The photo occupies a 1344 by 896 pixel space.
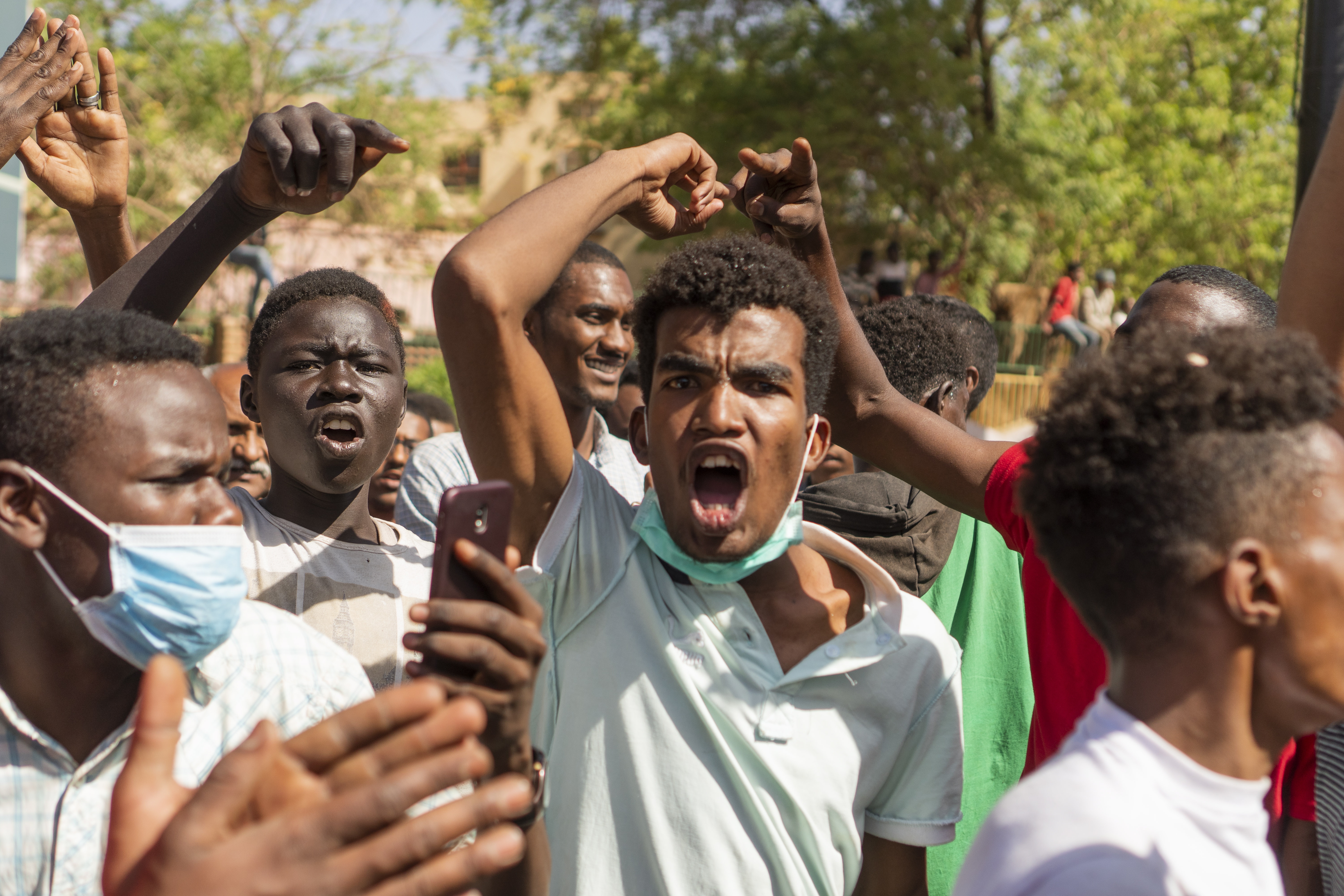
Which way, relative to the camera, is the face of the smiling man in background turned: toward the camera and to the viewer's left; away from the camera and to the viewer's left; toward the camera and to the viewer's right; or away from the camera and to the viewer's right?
toward the camera and to the viewer's right

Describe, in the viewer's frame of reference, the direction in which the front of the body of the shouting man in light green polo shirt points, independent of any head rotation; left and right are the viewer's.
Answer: facing the viewer

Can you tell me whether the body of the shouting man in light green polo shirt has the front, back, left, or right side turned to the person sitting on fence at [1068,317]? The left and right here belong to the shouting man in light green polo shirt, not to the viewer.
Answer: back

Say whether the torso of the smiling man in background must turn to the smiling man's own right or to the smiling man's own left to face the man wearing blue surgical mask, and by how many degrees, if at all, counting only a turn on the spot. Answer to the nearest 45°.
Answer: approximately 45° to the smiling man's own right

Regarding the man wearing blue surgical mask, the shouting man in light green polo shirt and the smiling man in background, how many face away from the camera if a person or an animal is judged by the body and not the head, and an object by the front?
0

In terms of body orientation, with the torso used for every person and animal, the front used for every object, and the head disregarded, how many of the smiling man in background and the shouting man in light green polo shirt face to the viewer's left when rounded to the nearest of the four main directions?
0

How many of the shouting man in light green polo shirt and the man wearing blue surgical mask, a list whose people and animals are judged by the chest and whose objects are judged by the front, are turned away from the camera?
0

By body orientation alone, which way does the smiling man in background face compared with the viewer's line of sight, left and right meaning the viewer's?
facing the viewer and to the right of the viewer

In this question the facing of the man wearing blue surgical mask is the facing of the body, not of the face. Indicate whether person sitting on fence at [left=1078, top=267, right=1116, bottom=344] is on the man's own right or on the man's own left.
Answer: on the man's own left

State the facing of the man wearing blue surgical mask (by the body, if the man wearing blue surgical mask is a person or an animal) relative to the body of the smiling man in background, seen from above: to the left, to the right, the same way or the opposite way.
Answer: the same way

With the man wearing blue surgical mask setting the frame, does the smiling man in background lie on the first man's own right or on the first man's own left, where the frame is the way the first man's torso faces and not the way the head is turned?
on the first man's own left

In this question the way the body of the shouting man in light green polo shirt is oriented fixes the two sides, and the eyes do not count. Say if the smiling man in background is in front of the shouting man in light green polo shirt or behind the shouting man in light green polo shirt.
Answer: behind

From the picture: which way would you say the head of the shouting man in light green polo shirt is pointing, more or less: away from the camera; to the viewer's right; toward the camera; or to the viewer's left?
toward the camera

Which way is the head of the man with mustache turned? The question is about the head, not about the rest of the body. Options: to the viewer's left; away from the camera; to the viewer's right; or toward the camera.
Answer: toward the camera

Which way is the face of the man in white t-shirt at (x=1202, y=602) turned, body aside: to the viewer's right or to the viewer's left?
to the viewer's right

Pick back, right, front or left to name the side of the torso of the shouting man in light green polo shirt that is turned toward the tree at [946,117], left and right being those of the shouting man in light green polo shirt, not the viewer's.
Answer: back

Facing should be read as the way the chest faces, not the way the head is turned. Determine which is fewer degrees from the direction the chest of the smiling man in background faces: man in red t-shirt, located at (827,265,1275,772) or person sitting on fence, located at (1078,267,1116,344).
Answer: the man in red t-shirt

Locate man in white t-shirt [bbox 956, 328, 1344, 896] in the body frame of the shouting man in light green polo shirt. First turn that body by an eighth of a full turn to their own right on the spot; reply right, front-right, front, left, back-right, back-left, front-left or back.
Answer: left
